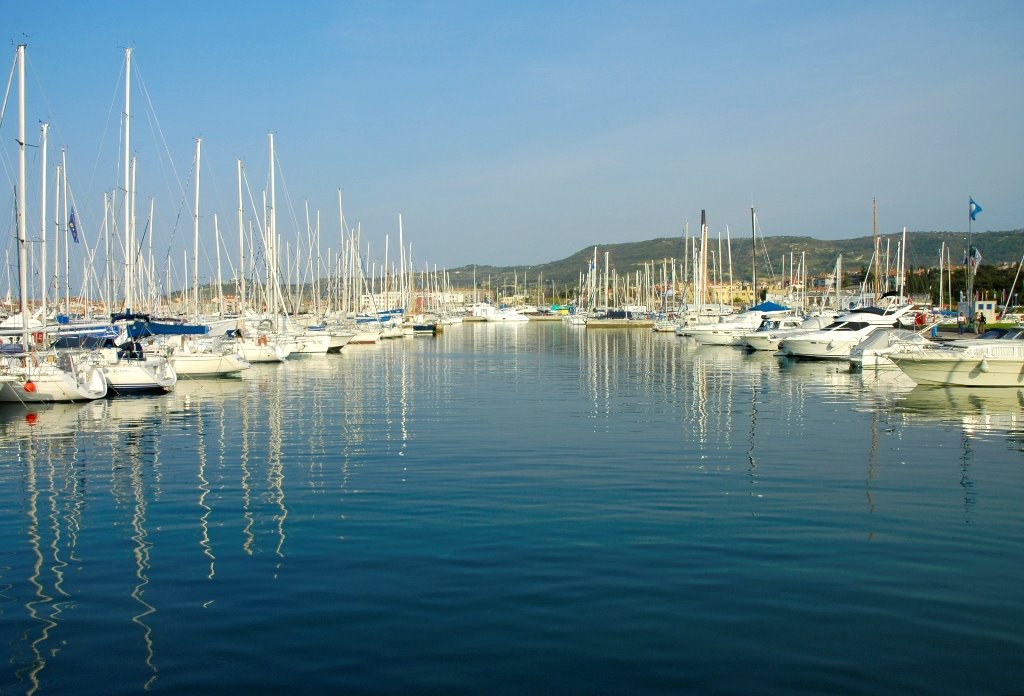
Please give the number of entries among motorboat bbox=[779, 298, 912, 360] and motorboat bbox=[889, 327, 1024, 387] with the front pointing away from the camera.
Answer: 0

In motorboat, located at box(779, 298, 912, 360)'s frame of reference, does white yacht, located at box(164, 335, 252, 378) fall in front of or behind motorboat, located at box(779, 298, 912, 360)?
in front

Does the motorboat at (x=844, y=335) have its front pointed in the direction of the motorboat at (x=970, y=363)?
no

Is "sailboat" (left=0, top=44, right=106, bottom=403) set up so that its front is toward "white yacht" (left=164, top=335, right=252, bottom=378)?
no

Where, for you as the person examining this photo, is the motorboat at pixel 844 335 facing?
facing the viewer and to the left of the viewer

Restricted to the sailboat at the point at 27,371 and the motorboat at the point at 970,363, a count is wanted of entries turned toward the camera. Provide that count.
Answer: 0

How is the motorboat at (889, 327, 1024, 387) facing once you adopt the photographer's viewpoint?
facing to the left of the viewer

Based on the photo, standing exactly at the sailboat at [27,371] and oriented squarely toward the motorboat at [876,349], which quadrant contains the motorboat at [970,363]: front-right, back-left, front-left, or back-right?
front-right

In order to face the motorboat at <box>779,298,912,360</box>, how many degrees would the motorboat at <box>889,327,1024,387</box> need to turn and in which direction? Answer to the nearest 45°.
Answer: approximately 90° to its right

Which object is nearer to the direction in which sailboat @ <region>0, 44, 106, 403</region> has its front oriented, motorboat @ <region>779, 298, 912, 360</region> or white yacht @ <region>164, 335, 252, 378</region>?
the white yacht

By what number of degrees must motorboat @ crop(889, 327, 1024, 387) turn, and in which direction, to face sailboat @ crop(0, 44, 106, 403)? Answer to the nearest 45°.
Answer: approximately 45° to its left

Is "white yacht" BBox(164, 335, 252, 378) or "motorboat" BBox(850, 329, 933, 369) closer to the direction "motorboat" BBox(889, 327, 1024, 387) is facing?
the white yacht

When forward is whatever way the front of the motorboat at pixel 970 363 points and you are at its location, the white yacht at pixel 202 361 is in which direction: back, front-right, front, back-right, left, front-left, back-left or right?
front
